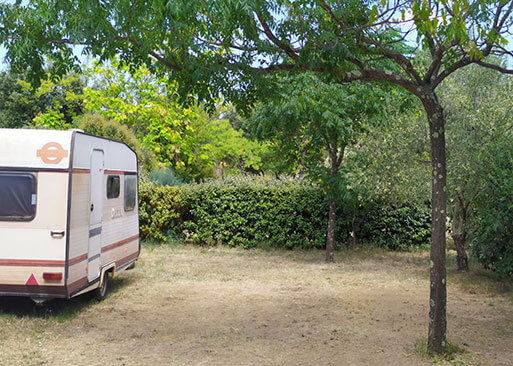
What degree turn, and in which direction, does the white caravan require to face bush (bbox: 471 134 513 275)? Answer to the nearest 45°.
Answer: approximately 45° to its right

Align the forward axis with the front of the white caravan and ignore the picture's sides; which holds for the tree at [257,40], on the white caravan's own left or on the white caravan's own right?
on the white caravan's own right

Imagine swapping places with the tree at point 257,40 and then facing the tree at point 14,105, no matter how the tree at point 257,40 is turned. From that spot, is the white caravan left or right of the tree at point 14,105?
left

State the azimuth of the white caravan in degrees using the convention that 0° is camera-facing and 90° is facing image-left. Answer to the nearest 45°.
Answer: approximately 225°

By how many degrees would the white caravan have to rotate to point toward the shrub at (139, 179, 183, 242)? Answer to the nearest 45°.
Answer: approximately 45° to its left

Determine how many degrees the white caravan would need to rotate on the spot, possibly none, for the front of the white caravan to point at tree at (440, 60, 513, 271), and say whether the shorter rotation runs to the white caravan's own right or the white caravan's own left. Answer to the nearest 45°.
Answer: approximately 45° to the white caravan's own right

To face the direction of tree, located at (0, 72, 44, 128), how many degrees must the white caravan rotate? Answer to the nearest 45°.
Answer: approximately 45° to its left
